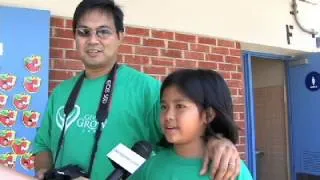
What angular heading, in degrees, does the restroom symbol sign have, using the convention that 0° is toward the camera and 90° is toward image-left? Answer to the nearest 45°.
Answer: approximately 0°

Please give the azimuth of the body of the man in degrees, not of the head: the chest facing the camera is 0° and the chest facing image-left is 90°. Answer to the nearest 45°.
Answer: approximately 45°

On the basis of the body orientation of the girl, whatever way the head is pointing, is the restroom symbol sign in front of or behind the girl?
behind

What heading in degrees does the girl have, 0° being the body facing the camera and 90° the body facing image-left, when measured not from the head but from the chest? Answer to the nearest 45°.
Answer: approximately 45°

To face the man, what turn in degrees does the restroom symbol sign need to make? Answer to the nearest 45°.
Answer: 0° — it already faces them
